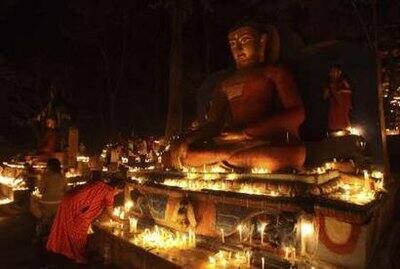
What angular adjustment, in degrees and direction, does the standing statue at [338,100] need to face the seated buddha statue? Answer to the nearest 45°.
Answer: approximately 45° to its right

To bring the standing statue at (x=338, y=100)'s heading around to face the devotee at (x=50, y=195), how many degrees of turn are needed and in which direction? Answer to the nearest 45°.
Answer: approximately 45° to its right

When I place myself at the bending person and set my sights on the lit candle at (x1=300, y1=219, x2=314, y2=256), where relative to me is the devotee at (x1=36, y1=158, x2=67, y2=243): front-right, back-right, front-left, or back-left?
back-left

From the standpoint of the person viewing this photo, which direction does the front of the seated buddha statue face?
facing the viewer and to the left of the viewer

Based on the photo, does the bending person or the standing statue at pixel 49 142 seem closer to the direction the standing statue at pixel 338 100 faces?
the bending person

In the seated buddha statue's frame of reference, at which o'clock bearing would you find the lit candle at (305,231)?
The lit candle is roughly at 10 o'clock from the seated buddha statue.

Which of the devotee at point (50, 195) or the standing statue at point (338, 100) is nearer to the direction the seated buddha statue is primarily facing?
the devotee

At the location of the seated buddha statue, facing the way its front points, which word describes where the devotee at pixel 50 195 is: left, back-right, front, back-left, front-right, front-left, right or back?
front-right

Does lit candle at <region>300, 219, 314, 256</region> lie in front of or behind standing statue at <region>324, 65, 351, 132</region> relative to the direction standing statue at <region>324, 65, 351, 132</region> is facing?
in front

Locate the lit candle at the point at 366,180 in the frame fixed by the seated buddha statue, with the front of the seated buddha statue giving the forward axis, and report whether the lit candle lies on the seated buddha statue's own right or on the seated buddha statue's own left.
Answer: on the seated buddha statue's own left

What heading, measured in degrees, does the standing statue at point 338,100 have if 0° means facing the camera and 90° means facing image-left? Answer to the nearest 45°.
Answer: approximately 45°
